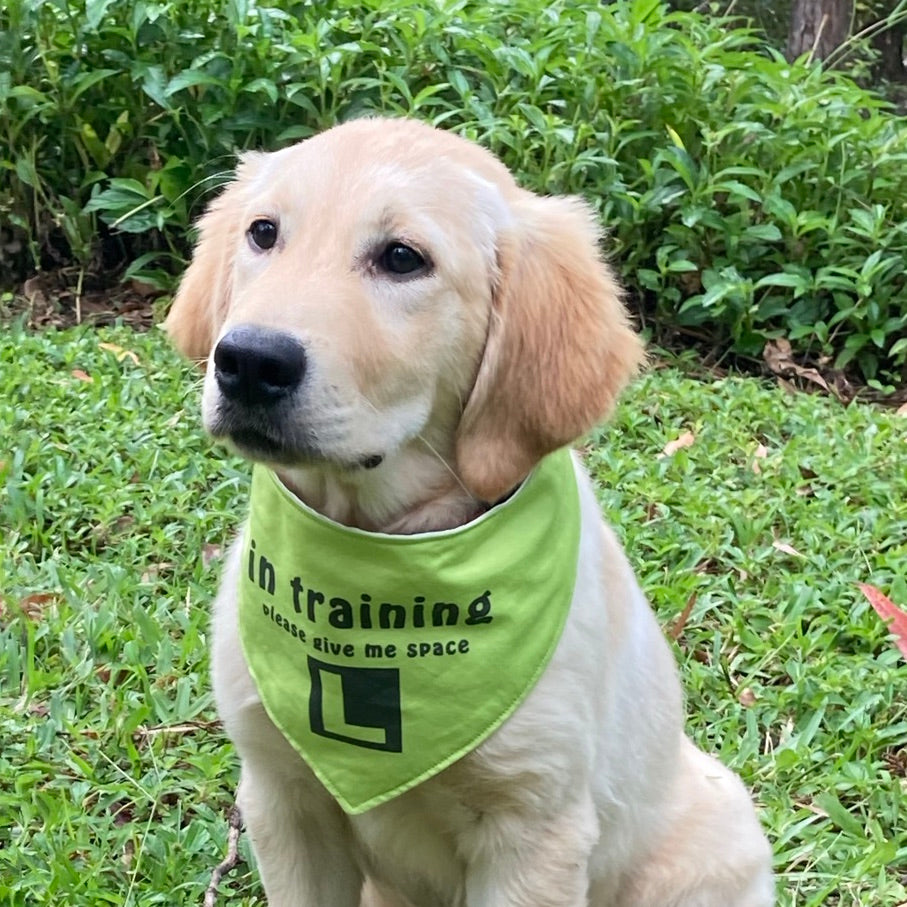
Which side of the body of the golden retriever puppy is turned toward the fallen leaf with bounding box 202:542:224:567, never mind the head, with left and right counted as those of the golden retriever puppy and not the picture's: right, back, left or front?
right

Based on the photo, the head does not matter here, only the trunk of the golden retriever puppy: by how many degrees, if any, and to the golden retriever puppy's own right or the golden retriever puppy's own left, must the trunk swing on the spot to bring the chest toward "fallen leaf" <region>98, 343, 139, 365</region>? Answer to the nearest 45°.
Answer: approximately 90° to the golden retriever puppy's own right

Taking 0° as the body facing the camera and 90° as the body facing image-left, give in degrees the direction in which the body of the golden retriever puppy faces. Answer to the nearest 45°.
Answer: approximately 45°

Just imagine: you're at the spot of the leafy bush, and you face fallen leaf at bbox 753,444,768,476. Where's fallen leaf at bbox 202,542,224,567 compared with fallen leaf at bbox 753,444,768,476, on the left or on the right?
right

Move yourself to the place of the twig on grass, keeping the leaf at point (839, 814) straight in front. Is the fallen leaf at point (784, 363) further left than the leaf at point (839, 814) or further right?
left

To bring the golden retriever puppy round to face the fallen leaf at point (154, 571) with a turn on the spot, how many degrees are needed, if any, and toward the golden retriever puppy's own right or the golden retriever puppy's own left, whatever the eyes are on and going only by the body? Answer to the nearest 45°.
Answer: approximately 90° to the golden retriever puppy's own right

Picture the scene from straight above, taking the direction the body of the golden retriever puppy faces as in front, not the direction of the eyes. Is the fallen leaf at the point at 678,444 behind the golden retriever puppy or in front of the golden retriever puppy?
behind

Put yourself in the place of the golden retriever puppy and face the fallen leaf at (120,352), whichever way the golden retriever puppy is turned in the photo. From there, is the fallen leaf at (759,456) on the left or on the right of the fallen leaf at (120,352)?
right

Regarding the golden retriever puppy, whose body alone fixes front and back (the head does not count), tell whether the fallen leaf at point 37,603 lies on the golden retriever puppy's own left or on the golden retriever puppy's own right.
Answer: on the golden retriever puppy's own right

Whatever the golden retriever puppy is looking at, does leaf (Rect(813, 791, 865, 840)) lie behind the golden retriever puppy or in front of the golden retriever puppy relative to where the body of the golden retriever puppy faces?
behind
